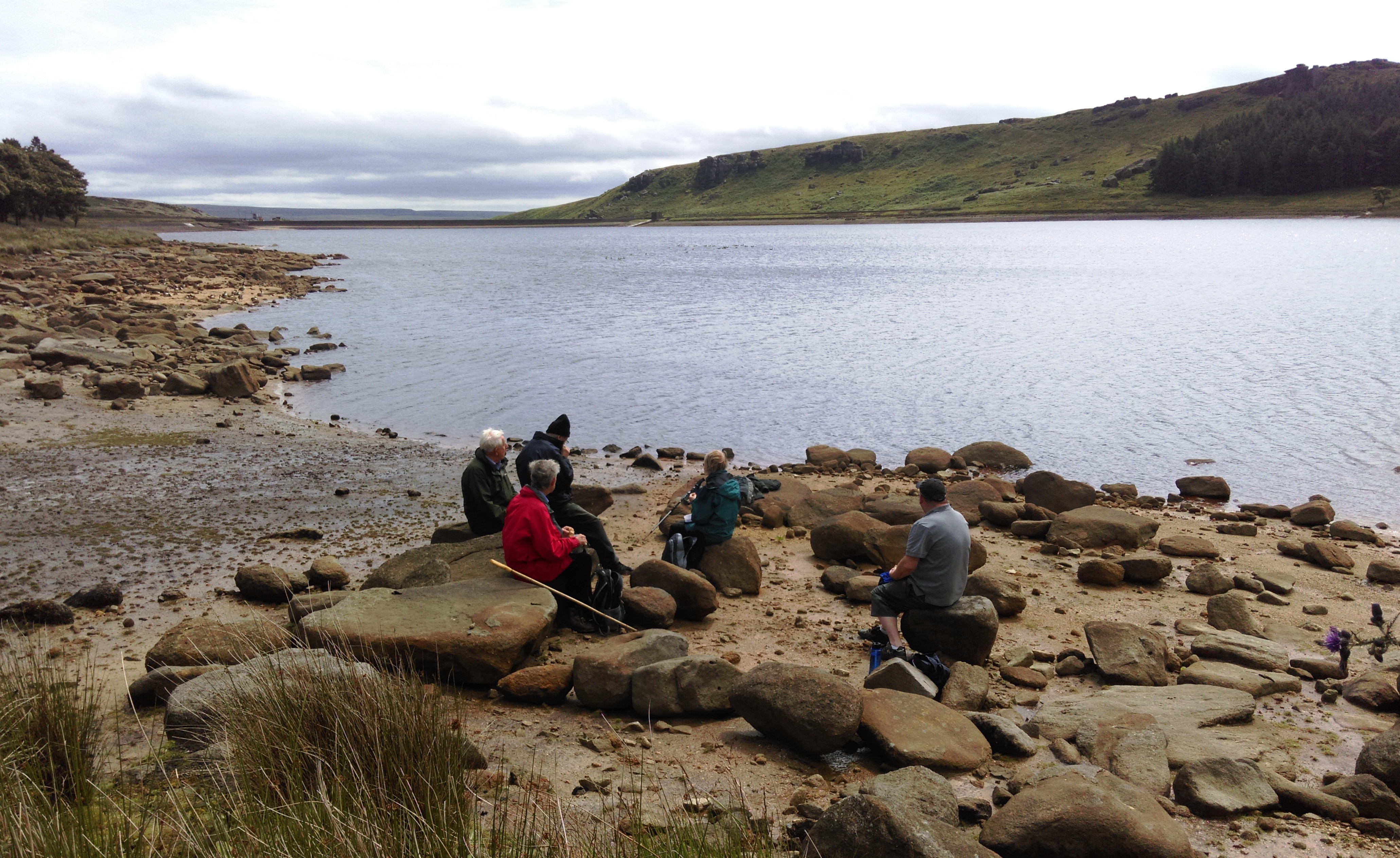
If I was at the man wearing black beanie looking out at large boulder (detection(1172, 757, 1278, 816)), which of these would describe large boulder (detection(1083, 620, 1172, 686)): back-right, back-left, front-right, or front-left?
front-left

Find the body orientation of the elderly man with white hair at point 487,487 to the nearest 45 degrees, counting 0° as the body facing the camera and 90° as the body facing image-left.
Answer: approximately 270°

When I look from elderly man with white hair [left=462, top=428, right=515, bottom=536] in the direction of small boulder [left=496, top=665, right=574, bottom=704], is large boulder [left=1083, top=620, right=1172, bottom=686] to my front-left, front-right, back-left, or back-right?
front-left

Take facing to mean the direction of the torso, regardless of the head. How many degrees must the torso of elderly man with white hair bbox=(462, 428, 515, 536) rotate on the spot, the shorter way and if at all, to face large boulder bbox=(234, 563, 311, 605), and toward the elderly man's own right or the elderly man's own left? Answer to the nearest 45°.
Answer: approximately 180°

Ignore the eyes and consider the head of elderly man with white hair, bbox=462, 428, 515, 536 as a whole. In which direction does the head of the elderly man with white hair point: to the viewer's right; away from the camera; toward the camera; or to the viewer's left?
to the viewer's right

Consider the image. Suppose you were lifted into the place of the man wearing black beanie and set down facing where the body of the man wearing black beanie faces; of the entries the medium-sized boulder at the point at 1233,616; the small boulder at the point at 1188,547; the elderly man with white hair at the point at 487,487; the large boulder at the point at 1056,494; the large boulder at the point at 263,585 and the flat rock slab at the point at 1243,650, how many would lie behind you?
2

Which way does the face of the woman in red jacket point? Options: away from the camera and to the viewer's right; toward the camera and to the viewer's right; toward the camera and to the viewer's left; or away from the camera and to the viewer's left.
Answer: away from the camera and to the viewer's right

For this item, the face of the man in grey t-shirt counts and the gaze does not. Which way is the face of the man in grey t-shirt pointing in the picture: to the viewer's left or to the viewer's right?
to the viewer's left

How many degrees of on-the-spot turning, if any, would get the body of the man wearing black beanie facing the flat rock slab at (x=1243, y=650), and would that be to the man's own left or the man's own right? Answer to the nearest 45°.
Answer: approximately 45° to the man's own right

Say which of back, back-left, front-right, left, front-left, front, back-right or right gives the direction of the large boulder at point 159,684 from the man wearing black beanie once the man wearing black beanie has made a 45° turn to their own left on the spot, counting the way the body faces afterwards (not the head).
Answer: back
